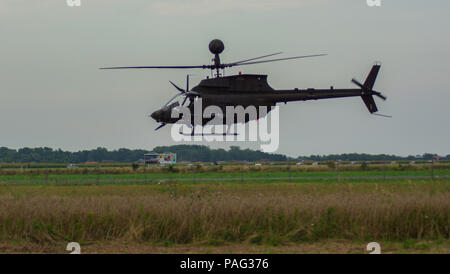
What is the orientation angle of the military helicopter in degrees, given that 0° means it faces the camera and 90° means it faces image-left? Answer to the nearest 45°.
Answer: approximately 90°
